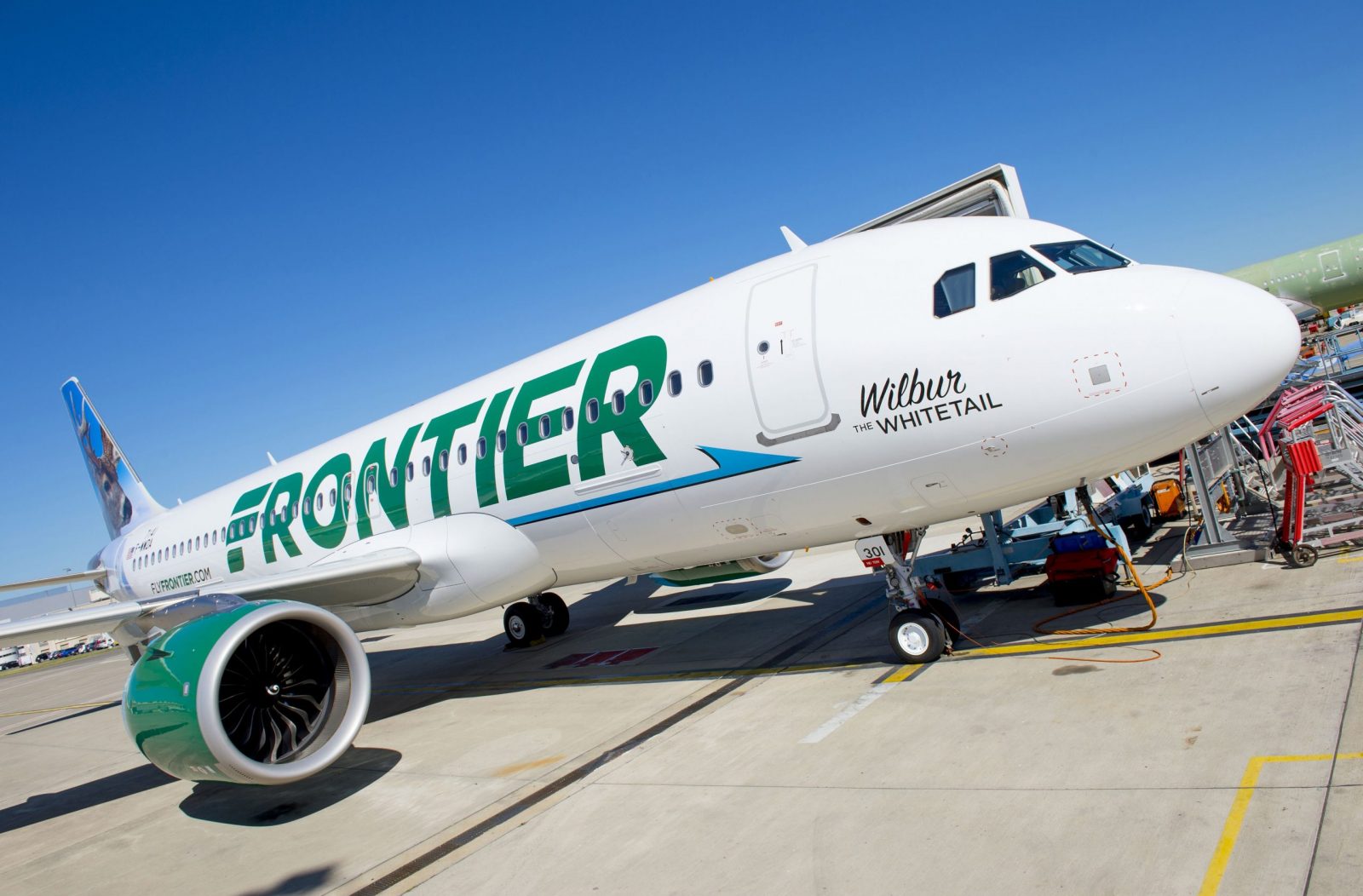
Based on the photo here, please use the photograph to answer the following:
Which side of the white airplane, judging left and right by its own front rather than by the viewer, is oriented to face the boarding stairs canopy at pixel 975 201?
left

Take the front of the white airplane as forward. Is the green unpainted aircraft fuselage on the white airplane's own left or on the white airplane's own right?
on the white airplane's own left

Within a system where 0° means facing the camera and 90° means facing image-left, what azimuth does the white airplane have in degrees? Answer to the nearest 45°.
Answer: approximately 315°
